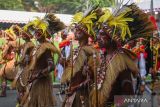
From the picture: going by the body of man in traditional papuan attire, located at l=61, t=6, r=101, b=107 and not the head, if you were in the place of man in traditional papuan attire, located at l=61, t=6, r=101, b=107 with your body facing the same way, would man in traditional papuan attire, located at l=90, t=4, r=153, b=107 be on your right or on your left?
on your left

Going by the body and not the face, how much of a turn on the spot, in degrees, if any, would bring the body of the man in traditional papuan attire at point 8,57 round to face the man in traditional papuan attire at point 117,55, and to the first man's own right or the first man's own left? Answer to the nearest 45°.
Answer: approximately 90° to the first man's own left

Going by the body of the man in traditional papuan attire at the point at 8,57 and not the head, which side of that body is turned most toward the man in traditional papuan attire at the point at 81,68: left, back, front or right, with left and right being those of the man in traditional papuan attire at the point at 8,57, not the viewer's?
left

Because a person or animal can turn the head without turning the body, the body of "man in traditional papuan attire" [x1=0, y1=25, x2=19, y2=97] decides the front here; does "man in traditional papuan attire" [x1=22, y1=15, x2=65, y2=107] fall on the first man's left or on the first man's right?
on the first man's left

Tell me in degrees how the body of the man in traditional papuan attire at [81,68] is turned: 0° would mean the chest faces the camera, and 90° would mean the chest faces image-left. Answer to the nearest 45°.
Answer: approximately 90°

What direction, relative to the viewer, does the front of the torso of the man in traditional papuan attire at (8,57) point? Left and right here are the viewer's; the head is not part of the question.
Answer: facing to the left of the viewer

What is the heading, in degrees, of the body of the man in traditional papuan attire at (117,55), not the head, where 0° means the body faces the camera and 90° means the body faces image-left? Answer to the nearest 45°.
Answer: approximately 90°

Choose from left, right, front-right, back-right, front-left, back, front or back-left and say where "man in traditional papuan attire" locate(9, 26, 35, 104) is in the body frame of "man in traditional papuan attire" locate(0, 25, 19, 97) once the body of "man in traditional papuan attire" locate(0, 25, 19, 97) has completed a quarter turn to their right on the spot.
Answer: back

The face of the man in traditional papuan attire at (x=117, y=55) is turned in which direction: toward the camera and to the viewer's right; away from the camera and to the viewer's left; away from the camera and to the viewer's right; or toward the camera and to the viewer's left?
toward the camera and to the viewer's left

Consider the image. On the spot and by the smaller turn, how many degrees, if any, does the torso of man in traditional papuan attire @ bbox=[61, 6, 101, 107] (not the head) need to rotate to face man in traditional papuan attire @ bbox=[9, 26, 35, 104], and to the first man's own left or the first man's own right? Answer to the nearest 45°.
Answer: approximately 45° to the first man's own right

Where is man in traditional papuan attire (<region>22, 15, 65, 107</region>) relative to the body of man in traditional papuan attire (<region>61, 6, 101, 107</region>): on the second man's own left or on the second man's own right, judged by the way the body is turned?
on the second man's own right

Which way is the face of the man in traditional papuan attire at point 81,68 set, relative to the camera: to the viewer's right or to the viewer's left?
to the viewer's left
